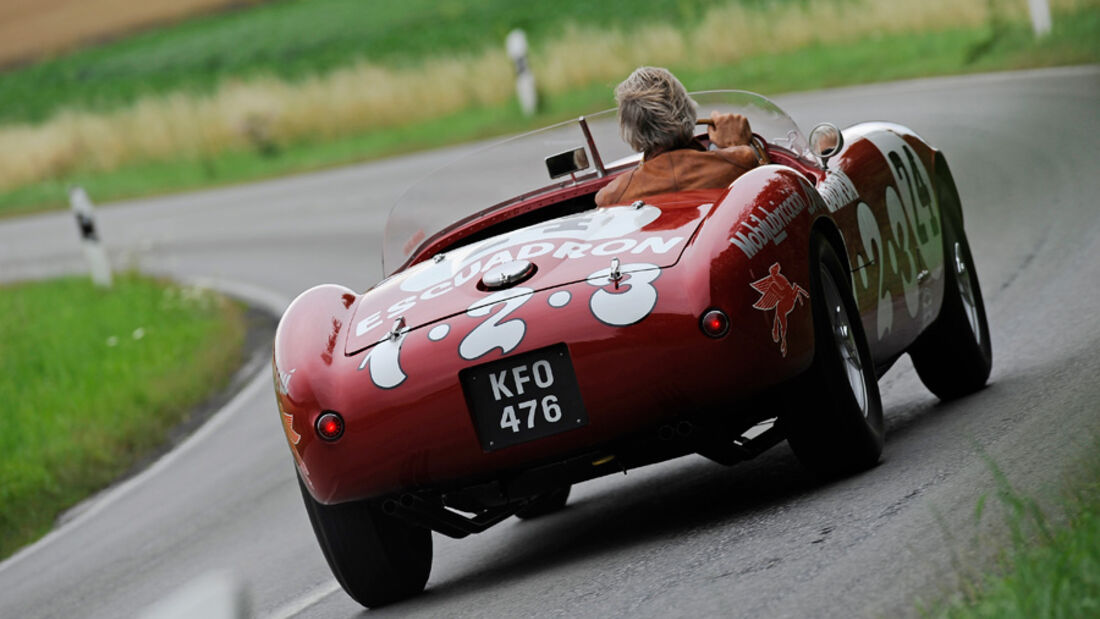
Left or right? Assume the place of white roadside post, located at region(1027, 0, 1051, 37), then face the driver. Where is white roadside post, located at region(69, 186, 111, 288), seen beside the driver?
right

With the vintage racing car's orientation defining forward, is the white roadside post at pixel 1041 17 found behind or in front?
in front

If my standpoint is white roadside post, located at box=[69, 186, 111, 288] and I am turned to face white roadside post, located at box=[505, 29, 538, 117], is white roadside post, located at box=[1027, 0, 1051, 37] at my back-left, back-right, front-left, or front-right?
front-right

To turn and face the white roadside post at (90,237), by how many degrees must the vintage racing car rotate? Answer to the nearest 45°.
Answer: approximately 90° to its left

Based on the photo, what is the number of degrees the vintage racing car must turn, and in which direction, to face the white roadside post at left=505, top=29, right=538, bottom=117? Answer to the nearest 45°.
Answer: approximately 45° to its left

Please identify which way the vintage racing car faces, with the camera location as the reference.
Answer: facing away from the viewer and to the right of the viewer
